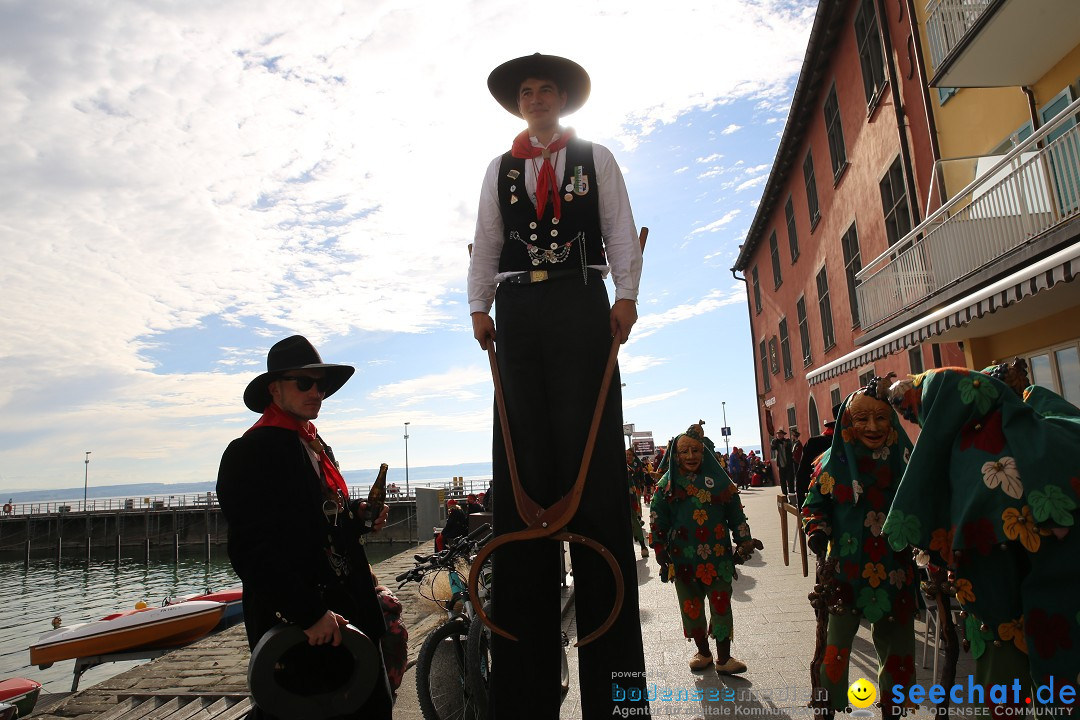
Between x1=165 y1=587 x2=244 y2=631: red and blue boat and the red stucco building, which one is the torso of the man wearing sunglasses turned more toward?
the red stucco building

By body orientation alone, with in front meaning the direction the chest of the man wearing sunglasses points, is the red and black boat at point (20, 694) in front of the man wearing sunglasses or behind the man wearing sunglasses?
behind

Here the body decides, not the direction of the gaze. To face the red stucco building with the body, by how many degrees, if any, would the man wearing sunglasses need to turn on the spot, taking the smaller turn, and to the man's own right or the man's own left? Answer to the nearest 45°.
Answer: approximately 90° to the man's own left

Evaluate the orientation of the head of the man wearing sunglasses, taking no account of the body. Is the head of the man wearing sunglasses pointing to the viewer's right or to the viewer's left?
to the viewer's right

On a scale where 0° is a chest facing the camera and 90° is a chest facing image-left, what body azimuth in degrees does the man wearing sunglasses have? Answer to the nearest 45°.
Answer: approximately 315°

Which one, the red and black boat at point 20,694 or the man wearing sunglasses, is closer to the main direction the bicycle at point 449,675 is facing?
the man wearing sunglasses

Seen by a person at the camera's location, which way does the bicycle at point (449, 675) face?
facing the viewer and to the left of the viewer

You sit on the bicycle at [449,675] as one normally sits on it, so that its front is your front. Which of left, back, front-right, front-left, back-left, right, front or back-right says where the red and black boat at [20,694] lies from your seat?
right

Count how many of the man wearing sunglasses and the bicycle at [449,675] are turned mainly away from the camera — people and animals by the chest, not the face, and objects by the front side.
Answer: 0

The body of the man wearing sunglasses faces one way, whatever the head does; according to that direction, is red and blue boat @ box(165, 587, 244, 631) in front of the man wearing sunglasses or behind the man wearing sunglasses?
behind

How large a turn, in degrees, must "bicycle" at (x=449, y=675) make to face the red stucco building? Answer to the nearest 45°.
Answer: approximately 180°
